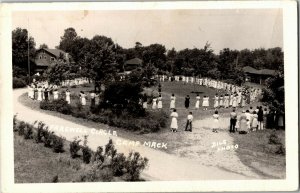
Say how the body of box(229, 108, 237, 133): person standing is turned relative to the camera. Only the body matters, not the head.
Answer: away from the camera

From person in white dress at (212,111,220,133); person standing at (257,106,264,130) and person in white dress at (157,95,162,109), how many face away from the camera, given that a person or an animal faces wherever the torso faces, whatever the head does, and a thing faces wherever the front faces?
3

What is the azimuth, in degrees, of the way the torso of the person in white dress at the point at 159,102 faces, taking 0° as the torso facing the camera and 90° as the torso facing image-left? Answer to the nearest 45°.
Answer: approximately 180°

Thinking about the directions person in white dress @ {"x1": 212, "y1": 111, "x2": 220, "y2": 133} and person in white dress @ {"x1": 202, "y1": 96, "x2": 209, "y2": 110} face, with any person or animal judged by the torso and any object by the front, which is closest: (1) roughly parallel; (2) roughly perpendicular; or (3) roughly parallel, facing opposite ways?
roughly parallel

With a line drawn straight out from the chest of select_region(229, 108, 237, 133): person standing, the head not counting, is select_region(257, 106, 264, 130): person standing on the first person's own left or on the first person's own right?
on the first person's own right

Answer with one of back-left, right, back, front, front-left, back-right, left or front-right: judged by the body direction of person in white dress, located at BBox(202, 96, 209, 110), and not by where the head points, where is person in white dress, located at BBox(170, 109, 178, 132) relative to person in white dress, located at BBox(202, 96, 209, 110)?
back-left

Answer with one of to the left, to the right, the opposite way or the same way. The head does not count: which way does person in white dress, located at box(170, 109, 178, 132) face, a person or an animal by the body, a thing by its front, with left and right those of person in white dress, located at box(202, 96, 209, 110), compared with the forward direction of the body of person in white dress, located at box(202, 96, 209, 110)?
the same way

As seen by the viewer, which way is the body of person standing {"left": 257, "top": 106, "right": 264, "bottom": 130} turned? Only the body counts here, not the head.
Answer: away from the camera

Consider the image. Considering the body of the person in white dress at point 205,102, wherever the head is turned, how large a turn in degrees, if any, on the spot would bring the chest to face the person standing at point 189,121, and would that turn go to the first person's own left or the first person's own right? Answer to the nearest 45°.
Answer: approximately 135° to the first person's own left
